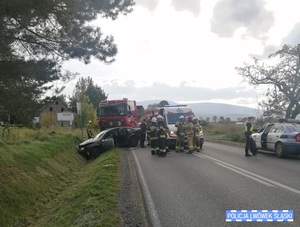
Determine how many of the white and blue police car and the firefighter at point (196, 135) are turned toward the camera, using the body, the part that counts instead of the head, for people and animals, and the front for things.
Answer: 0

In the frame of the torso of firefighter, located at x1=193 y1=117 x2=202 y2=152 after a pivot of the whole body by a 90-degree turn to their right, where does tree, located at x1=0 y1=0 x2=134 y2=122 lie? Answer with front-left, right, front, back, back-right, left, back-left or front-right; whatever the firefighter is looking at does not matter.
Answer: back-left

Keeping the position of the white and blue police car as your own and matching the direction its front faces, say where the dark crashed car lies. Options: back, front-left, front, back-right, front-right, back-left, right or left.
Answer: front-left

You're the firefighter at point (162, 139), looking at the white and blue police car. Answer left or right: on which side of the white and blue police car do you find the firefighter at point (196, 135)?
left

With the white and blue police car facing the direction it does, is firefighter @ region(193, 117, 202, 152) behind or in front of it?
in front

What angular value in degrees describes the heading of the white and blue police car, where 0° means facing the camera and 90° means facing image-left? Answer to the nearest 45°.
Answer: approximately 135°

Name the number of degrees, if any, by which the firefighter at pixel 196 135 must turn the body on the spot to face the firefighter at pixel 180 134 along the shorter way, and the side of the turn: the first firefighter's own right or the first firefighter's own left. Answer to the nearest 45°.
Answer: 0° — they already face them

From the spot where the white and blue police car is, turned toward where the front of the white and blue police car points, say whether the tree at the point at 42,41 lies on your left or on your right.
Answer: on your left

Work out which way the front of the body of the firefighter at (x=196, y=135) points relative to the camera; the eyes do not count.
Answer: to the viewer's left
